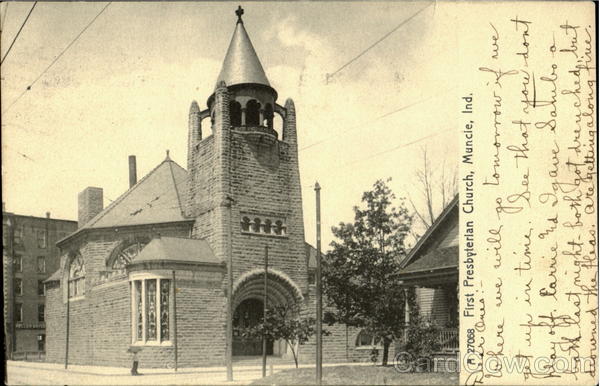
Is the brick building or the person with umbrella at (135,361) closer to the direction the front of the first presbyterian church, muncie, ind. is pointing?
the person with umbrella

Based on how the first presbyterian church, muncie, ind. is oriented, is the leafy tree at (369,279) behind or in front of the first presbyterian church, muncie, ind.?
in front

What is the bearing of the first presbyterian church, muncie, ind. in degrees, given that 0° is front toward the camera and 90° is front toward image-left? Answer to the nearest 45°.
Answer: approximately 315°

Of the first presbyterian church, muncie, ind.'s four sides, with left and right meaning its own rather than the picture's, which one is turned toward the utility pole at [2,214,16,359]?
right
